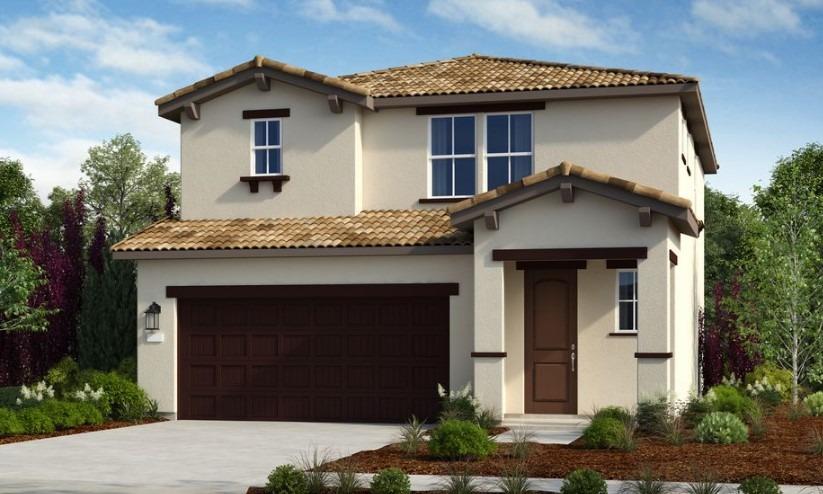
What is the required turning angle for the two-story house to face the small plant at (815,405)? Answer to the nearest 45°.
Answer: approximately 90° to its left

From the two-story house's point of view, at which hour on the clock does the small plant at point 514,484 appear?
The small plant is roughly at 12 o'clock from the two-story house.

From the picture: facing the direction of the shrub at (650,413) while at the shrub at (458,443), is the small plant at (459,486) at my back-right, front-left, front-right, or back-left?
back-right

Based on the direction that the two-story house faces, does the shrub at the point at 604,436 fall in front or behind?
in front

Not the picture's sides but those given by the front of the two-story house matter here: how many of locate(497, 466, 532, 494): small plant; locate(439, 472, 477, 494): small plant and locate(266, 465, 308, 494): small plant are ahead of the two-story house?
3

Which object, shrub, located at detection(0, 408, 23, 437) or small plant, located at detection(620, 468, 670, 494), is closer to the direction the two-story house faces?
the small plant

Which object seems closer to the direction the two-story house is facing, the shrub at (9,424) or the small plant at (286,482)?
the small plant

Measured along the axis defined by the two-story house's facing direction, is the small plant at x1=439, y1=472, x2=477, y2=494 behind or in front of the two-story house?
in front

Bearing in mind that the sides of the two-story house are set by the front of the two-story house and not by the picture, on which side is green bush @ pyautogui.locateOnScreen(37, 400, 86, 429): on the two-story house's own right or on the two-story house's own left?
on the two-story house's own right

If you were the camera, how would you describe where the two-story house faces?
facing the viewer

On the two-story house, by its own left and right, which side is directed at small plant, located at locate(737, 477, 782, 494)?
front

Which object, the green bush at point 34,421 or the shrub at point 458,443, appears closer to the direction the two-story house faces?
the shrub

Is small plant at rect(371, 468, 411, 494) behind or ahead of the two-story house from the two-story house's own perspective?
ahead
